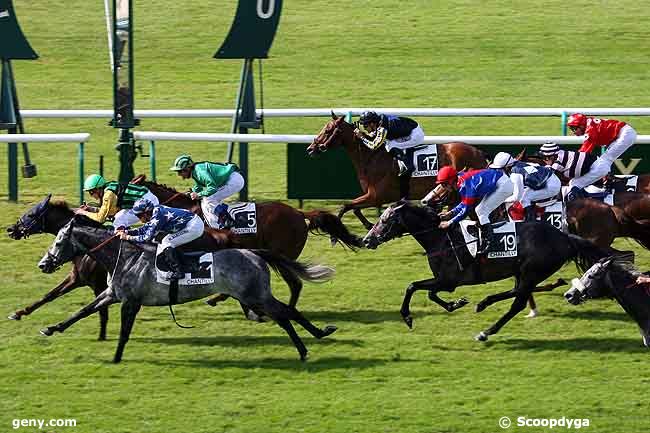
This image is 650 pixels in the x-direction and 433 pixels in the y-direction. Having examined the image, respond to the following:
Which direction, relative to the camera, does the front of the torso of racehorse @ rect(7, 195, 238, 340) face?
to the viewer's left

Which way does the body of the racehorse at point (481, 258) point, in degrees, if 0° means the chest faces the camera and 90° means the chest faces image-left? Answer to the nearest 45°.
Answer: approximately 90°

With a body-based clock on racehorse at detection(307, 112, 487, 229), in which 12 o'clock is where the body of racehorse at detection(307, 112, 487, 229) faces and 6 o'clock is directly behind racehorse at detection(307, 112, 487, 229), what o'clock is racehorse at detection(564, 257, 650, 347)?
racehorse at detection(564, 257, 650, 347) is roughly at 8 o'clock from racehorse at detection(307, 112, 487, 229).

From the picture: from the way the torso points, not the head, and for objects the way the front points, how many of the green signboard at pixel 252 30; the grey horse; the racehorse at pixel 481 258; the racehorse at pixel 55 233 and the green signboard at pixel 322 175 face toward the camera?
2

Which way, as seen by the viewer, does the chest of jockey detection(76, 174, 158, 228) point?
to the viewer's left

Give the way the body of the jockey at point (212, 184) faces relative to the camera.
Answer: to the viewer's left

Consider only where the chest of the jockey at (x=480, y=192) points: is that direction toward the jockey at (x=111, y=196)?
yes

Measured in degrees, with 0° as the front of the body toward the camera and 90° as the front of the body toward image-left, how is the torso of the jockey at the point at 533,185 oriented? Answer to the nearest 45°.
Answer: approximately 90°

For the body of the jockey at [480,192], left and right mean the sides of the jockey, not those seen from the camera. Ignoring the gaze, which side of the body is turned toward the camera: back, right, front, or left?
left

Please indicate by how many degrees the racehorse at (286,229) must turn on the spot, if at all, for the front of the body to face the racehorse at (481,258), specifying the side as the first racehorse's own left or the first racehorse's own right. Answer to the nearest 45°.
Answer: approximately 135° to the first racehorse's own left

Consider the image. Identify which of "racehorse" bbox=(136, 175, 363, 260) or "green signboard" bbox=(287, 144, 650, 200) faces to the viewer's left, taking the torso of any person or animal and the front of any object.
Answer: the racehorse

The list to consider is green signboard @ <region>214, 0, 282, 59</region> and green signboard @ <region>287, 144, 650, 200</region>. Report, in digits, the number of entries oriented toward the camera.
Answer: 2

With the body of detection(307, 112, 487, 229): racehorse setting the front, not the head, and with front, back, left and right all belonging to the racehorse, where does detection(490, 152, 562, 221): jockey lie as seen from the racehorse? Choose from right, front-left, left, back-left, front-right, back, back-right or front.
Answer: back-left

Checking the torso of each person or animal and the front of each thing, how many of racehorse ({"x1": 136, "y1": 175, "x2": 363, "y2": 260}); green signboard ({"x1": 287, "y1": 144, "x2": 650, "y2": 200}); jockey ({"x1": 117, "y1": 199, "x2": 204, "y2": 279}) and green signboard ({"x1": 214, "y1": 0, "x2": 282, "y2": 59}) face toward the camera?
2

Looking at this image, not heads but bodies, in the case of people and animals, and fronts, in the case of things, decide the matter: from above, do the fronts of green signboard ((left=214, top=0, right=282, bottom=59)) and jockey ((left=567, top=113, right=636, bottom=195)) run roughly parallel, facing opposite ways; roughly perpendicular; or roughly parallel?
roughly perpendicular

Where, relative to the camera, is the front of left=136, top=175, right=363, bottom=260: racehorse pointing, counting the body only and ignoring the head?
to the viewer's left

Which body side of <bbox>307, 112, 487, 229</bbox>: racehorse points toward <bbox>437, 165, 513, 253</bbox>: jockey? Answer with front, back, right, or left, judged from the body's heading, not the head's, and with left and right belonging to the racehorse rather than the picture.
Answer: left
